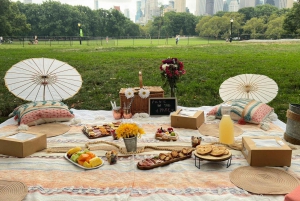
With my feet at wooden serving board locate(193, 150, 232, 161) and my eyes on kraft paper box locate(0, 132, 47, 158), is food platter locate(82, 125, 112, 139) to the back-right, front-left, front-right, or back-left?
front-right

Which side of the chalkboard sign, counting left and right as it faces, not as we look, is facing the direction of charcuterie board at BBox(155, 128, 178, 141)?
front

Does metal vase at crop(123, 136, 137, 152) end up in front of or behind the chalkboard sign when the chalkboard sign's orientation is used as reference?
in front

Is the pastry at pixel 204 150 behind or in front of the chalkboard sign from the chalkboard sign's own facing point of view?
in front

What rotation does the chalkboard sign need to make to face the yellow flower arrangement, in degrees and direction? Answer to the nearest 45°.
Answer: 0° — it already faces it

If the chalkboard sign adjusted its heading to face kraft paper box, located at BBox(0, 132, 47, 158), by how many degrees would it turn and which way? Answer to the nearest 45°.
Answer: approximately 45° to its right

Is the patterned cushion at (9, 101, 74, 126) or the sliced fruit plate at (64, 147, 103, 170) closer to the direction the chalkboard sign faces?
the sliced fruit plate

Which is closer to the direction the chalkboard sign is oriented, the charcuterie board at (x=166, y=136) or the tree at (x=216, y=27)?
the charcuterie board

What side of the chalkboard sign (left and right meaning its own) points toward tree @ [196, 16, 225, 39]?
back

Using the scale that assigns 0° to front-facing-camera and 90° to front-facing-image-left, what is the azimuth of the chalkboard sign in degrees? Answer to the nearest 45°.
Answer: approximately 0°

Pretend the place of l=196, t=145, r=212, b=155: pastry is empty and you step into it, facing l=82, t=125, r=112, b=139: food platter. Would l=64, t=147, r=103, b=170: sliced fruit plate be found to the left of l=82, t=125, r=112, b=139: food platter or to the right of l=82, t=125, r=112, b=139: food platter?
left

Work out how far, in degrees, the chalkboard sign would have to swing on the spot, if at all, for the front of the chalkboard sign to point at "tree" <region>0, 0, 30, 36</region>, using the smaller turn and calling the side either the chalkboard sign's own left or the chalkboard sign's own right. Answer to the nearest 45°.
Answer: approximately 135° to the chalkboard sign's own right

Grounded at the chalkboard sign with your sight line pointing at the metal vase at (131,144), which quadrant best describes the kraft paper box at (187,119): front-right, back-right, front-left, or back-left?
front-left
